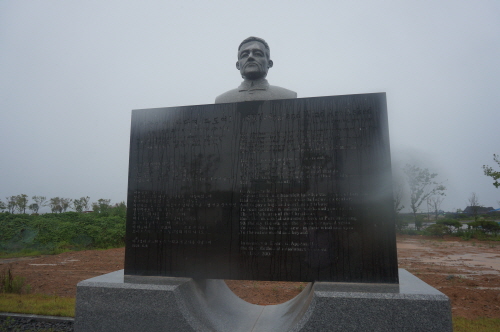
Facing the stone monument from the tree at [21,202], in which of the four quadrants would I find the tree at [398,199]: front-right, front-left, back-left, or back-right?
front-left

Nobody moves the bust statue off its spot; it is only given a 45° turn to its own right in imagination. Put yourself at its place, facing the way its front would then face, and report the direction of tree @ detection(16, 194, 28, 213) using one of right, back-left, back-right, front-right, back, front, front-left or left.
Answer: right

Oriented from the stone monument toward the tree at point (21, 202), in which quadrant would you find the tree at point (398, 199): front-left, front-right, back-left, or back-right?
front-right

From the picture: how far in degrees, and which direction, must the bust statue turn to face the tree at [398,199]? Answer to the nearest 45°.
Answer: approximately 135° to its left

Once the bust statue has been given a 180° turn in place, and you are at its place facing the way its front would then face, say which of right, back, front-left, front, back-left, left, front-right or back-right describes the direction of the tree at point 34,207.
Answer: front-left

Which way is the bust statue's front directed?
toward the camera
